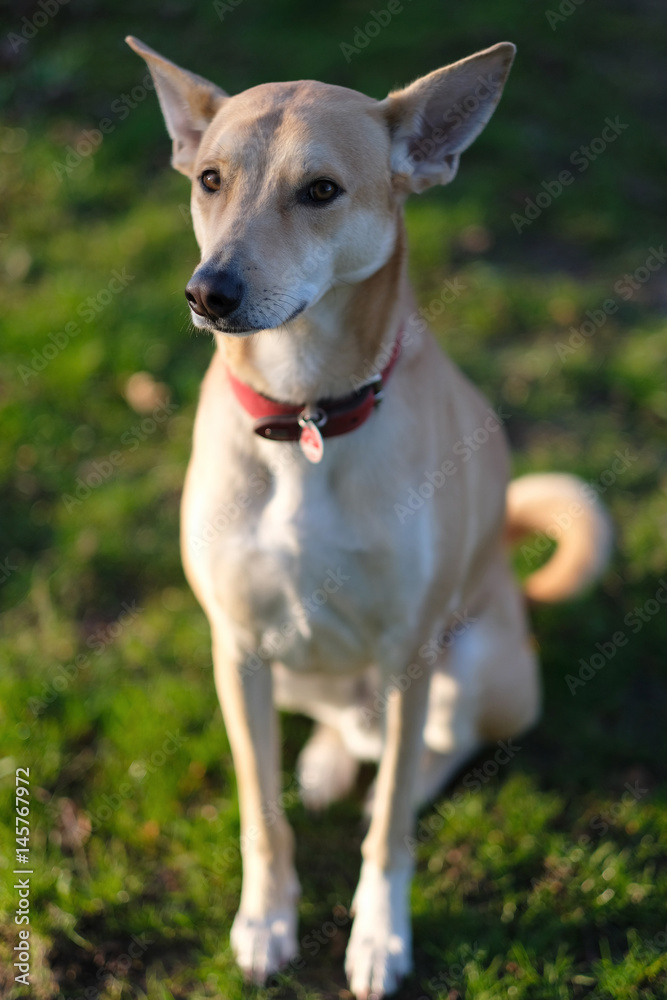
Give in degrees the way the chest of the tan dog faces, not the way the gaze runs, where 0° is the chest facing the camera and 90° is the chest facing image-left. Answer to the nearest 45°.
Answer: approximately 45°
